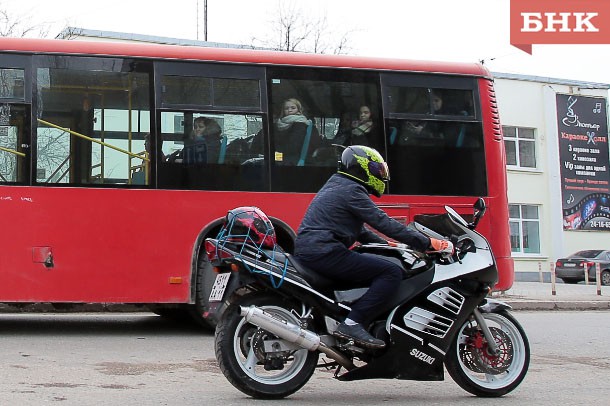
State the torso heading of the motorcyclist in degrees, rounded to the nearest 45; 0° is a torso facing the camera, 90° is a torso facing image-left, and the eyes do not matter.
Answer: approximately 270°

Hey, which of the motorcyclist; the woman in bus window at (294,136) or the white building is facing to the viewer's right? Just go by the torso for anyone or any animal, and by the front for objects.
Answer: the motorcyclist

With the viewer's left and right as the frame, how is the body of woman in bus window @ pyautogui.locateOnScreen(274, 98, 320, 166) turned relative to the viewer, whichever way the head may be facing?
facing the viewer and to the left of the viewer

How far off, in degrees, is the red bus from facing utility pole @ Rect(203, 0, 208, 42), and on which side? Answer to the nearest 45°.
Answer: approximately 90° to its right

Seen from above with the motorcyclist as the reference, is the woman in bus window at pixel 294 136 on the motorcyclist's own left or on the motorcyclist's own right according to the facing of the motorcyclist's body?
on the motorcyclist's own left

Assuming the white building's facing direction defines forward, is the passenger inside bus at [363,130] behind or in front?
in front

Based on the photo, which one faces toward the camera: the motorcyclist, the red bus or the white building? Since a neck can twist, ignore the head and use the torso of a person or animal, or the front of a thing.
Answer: the white building

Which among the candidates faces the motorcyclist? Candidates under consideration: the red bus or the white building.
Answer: the white building

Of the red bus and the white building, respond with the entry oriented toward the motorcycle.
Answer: the white building

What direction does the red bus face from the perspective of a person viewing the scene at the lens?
facing to the left of the viewer

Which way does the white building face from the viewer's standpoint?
toward the camera

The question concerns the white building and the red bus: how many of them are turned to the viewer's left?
1

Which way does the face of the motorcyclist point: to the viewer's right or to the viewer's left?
to the viewer's right

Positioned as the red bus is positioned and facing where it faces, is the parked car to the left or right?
on its right
